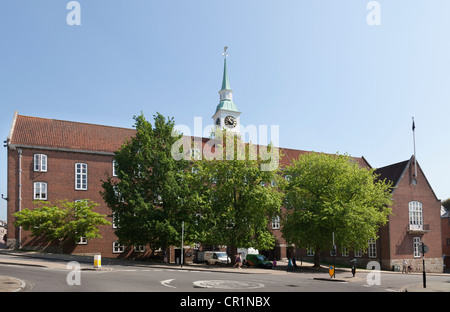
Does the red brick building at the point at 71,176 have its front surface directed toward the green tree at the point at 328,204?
no

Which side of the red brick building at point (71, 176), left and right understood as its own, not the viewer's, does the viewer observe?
front

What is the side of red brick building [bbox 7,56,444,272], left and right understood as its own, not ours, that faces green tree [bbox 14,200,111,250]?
right
